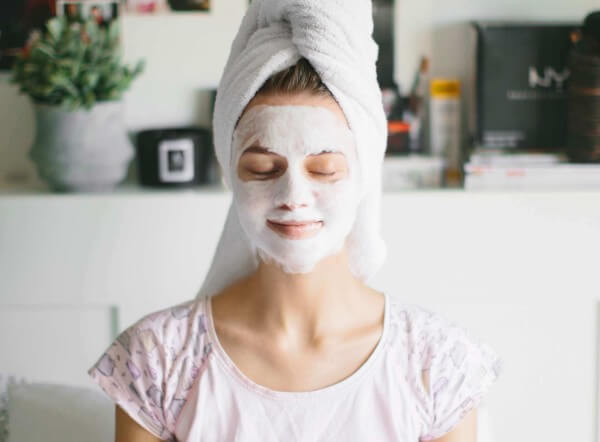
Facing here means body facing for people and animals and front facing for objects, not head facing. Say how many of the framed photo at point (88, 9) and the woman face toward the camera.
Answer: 2

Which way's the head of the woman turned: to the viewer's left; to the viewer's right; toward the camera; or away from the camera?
toward the camera

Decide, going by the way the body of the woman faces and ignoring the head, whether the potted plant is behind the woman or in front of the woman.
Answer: behind

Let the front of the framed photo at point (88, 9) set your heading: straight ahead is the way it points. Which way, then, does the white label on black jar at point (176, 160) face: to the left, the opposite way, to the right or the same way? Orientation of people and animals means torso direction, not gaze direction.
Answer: the same way

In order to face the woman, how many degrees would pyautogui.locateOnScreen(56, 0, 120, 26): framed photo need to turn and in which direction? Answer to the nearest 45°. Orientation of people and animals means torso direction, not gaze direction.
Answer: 0° — it already faces them

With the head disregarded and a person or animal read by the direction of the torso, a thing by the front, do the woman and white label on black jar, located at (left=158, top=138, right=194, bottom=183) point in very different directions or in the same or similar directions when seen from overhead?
same or similar directions

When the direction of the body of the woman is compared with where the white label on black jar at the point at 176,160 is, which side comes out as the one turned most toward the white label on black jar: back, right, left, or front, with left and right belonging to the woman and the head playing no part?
back

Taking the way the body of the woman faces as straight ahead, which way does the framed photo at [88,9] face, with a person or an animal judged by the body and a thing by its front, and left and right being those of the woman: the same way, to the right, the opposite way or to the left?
the same way

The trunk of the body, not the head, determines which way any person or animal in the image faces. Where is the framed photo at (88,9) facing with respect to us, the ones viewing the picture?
facing the viewer

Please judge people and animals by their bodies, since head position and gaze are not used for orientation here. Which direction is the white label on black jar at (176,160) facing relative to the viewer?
toward the camera

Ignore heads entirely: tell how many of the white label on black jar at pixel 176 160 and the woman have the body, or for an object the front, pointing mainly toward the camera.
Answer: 2

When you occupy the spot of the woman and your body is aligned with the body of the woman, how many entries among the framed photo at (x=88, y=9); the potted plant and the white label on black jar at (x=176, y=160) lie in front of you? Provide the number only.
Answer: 0

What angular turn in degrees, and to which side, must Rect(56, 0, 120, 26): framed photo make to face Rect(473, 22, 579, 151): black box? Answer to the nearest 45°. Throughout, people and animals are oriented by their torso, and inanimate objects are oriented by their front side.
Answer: approximately 90° to its left
